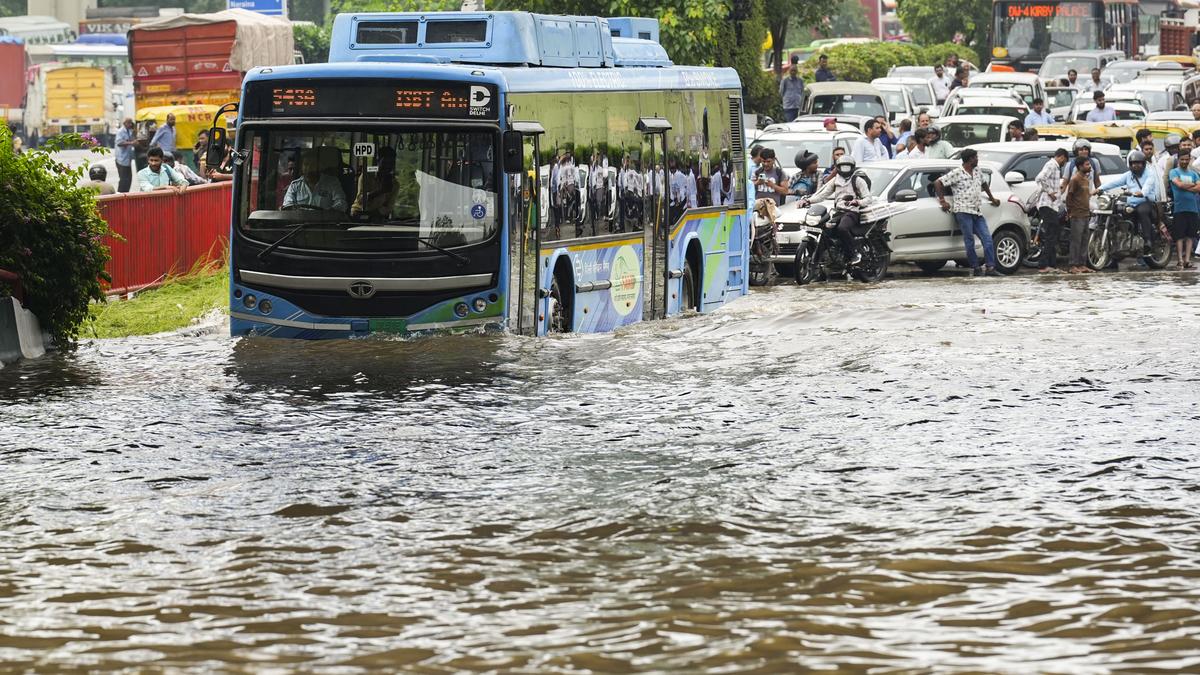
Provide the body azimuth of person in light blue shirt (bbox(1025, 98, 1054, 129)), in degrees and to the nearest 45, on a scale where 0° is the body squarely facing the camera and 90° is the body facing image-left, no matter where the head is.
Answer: approximately 0°

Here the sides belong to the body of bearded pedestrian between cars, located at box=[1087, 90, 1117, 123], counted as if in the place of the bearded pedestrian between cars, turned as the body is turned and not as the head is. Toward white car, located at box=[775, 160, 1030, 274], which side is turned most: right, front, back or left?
front

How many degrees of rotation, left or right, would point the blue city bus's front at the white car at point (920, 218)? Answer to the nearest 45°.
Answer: approximately 135° to its left

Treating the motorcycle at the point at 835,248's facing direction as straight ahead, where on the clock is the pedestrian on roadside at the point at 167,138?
The pedestrian on roadside is roughly at 3 o'clock from the motorcycle.

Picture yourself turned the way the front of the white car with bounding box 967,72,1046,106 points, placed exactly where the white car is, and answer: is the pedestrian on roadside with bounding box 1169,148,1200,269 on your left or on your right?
on your left
